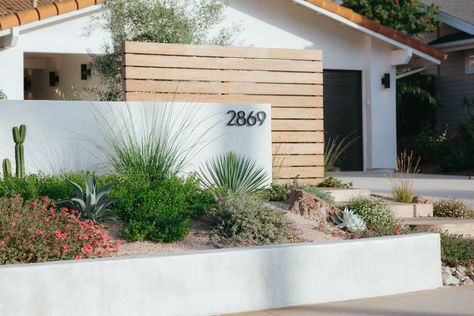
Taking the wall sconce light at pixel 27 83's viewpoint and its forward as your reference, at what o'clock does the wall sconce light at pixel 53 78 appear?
the wall sconce light at pixel 53 78 is roughly at 10 o'clock from the wall sconce light at pixel 27 83.

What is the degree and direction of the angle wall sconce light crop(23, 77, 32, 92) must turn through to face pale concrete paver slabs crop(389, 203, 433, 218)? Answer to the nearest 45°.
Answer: approximately 45° to its left

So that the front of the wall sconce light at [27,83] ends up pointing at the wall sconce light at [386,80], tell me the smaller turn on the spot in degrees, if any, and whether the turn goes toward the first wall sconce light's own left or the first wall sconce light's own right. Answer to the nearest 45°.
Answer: approximately 90° to the first wall sconce light's own left

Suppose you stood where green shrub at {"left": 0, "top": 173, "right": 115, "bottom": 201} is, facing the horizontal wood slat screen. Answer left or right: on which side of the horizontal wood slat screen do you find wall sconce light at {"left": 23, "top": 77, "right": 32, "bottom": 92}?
left

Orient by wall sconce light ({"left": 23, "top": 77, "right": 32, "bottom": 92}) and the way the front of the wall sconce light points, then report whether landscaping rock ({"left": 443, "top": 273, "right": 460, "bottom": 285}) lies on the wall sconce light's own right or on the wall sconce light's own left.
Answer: on the wall sconce light's own left

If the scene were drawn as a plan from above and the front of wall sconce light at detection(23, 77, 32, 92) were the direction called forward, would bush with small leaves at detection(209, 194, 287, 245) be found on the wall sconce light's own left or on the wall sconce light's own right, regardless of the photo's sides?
on the wall sconce light's own left

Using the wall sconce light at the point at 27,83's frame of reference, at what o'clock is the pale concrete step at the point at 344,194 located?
The pale concrete step is roughly at 10 o'clock from the wall sconce light.

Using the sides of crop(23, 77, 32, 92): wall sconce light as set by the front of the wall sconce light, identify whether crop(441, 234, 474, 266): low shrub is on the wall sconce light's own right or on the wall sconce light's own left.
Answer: on the wall sconce light's own left
